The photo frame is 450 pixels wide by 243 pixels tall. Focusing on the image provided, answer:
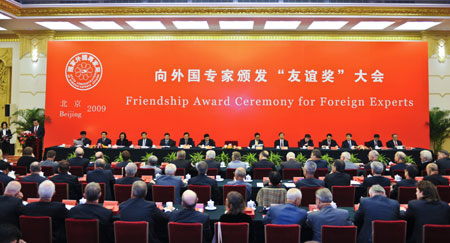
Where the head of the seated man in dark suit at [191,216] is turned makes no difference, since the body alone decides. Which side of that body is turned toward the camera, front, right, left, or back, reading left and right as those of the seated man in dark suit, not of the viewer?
back

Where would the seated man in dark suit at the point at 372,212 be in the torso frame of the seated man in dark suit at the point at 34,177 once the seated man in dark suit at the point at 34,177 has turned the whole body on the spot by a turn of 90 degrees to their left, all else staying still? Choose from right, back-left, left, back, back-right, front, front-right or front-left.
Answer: back-left

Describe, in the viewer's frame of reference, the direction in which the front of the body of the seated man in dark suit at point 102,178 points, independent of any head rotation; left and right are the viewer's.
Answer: facing away from the viewer

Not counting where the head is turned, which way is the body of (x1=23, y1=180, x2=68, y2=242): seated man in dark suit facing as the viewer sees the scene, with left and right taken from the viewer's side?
facing away from the viewer

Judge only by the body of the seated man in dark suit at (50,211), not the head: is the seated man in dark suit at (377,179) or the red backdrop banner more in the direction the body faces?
the red backdrop banner

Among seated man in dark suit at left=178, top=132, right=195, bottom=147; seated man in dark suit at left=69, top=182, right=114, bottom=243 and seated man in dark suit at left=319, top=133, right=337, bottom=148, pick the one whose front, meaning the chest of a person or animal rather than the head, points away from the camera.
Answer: seated man in dark suit at left=69, top=182, right=114, bottom=243

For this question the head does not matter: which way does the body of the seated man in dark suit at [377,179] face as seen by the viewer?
away from the camera

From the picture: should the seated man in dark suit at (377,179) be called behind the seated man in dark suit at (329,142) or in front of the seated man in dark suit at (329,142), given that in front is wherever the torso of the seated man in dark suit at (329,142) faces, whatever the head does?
in front

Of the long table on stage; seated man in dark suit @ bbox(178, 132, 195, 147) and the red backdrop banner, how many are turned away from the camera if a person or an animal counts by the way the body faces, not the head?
0

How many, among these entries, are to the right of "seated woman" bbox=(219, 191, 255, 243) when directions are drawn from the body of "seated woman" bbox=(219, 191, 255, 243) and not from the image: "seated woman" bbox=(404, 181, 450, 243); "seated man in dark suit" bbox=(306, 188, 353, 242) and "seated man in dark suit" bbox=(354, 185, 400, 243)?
3

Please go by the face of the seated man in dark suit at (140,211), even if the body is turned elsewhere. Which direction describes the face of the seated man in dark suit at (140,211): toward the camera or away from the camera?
away from the camera

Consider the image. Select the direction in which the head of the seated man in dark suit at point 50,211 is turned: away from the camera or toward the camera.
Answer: away from the camera

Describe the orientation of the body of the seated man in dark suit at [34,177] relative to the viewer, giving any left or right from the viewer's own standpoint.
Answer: facing away from the viewer

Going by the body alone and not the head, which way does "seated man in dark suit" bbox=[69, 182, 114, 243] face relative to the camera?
away from the camera

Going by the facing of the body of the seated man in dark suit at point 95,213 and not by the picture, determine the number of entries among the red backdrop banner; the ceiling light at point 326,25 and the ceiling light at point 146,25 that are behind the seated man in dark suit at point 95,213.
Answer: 0

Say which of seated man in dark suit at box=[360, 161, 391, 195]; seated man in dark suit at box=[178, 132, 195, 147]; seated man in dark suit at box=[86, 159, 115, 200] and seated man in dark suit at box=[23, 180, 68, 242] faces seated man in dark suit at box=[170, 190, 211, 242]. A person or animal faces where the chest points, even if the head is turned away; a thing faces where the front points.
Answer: seated man in dark suit at box=[178, 132, 195, 147]

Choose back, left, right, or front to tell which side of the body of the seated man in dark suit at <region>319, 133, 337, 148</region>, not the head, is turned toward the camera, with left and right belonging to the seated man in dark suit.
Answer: front

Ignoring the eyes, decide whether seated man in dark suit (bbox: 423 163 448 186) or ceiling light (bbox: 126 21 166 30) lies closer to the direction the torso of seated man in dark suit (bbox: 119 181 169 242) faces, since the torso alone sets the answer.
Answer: the ceiling light

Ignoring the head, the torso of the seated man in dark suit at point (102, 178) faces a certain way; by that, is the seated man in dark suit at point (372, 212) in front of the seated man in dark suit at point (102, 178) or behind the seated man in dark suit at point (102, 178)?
behind
